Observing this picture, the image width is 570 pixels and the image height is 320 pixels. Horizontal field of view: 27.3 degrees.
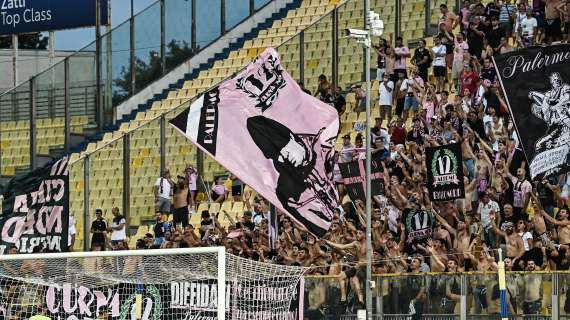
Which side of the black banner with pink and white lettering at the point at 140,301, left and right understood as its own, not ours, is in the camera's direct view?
front

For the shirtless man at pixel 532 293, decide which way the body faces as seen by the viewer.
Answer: toward the camera

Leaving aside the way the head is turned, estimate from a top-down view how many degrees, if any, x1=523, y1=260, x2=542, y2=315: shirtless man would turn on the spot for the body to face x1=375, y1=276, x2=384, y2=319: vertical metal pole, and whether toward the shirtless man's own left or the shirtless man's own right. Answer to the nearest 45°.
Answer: approximately 135° to the shirtless man's own right

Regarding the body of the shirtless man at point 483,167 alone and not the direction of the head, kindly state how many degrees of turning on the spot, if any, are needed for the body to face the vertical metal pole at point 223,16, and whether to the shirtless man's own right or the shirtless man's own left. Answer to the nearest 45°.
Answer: approximately 90° to the shirtless man's own right

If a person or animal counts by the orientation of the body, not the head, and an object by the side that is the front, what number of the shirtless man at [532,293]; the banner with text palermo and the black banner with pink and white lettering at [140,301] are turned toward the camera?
3

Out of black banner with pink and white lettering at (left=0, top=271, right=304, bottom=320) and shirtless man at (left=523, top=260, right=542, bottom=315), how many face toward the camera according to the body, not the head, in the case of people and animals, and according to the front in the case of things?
2

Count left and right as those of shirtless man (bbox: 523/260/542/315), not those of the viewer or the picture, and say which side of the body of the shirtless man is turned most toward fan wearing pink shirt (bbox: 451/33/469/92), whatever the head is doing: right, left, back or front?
back

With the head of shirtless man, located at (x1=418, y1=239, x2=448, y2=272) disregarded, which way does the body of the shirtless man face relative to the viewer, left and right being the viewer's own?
facing the viewer and to the left of the viewer

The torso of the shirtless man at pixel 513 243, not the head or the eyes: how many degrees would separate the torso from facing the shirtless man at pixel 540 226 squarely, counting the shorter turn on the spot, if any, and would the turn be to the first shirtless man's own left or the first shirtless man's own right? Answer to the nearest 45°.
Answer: approximately 135° to the first shirtless man's own left

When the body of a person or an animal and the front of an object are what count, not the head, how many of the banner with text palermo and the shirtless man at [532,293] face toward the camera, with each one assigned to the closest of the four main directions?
2

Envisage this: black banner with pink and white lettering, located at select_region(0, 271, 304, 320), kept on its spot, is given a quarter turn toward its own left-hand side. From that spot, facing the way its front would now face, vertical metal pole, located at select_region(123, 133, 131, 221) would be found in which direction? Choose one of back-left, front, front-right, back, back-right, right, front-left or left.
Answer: left
